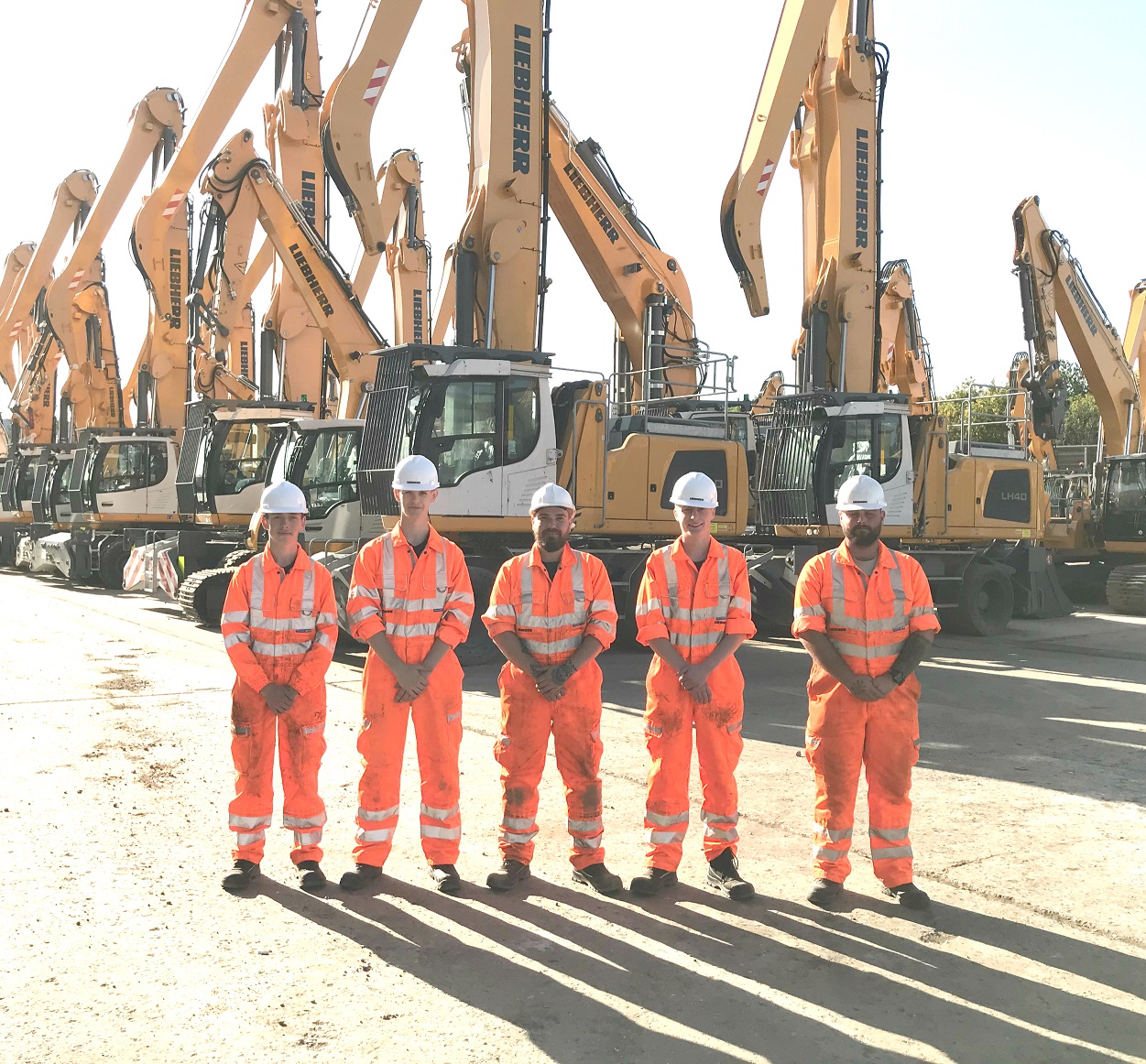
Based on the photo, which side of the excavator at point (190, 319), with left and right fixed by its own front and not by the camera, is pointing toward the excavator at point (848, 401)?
left

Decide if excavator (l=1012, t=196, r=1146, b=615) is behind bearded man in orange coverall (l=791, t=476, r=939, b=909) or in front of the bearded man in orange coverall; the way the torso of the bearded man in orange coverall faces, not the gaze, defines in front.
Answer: behind

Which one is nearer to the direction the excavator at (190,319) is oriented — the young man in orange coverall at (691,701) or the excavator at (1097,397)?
the young man in orange coverall

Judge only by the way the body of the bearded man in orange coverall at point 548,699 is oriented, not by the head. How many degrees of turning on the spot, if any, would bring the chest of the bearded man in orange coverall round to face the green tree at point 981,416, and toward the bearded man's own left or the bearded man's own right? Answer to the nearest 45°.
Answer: approximately 135° to the bearded man's own left

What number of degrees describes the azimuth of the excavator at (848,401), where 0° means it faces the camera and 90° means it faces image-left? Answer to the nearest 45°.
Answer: approximately 45°

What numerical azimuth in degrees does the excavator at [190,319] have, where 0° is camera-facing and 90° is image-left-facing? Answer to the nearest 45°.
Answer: approximately 45°

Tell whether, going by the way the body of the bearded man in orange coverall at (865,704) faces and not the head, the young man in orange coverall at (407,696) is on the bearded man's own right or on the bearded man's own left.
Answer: on the bearded man's own right
